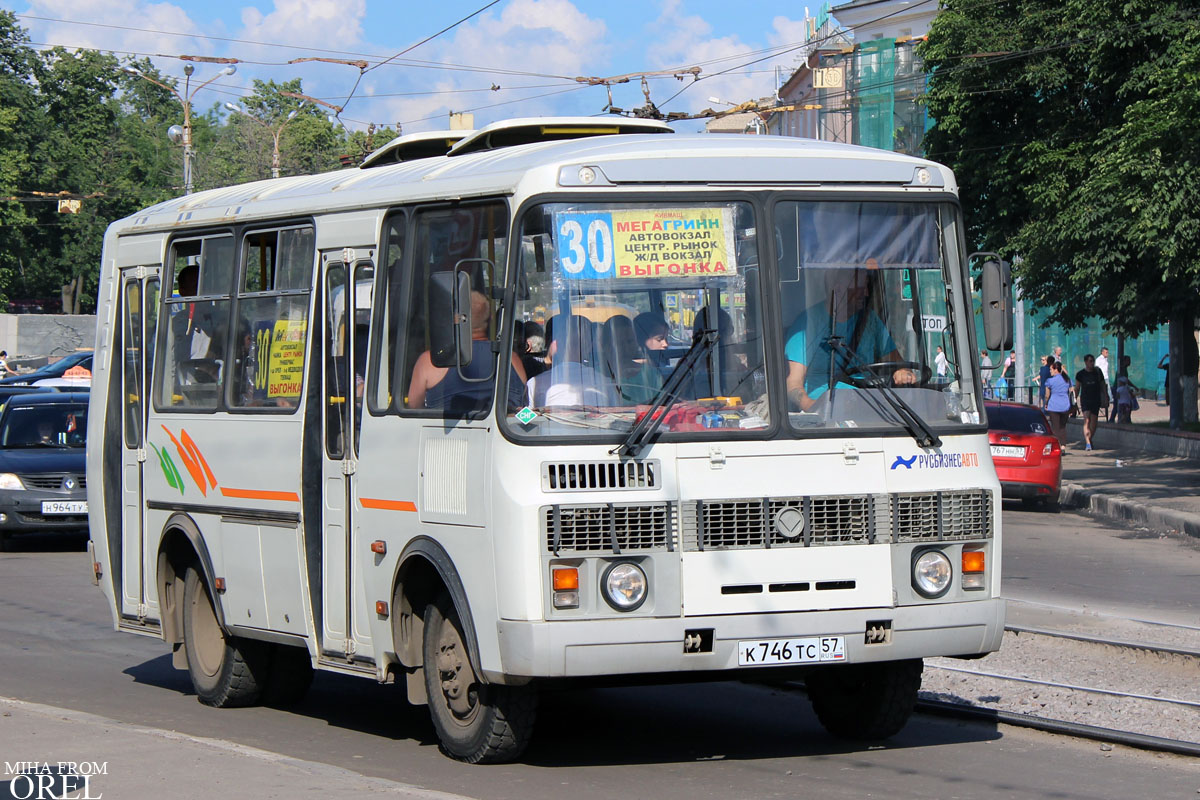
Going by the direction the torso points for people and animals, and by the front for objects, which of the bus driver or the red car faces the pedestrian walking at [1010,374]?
the red car

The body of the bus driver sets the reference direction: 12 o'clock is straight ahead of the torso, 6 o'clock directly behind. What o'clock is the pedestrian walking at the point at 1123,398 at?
The pedestrian walking is roughly at 8 o'clock from the bus driver.

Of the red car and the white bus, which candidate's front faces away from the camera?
the red car

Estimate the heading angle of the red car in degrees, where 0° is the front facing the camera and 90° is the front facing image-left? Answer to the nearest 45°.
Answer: approximately 180°

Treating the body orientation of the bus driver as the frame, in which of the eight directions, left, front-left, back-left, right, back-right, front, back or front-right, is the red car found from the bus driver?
back-left

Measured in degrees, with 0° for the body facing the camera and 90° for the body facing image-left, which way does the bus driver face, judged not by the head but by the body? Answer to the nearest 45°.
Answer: approximately 315°

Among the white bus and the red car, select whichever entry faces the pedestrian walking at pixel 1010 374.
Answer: the red car

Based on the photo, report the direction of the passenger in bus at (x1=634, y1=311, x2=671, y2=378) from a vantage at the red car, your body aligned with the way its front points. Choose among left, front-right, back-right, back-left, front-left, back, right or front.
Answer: back
